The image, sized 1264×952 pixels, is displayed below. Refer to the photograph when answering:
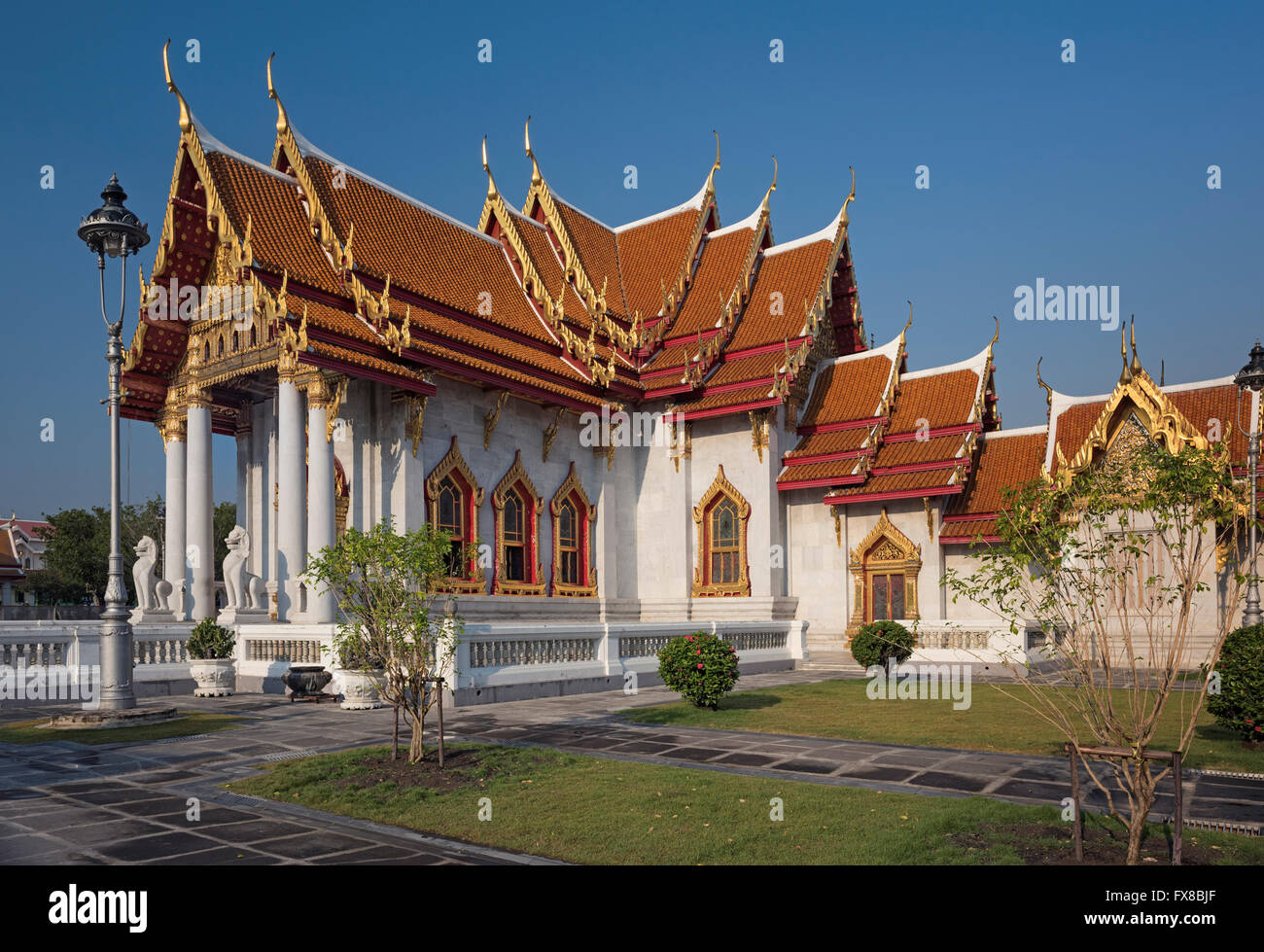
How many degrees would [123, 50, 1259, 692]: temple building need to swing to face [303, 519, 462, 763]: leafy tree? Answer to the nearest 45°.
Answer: approximately 45° to its left

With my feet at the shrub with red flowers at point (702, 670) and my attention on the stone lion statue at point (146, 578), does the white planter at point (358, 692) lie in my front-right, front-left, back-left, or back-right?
front-left

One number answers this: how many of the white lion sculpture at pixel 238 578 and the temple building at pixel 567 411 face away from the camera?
0

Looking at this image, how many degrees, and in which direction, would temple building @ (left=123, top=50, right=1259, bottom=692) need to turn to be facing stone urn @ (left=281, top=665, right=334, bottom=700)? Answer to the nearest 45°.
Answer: approximately 45° to its left

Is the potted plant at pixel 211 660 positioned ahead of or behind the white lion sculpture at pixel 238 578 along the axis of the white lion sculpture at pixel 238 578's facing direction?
ahead

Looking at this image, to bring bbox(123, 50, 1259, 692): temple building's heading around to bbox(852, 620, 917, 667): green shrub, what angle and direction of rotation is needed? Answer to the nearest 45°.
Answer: approximately 90° to its left

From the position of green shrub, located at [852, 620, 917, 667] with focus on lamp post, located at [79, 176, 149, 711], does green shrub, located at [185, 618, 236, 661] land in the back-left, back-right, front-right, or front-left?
front-right

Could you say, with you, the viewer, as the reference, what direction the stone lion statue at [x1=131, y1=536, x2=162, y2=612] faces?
facing the viewer and to the left of the viewer

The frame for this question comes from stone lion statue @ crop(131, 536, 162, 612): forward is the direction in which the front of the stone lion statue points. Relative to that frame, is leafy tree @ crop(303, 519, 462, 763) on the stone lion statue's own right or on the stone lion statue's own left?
on the stone lion statue's own left

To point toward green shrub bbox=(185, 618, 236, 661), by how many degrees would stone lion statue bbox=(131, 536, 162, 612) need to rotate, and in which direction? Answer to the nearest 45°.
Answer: approximately 45° to its left

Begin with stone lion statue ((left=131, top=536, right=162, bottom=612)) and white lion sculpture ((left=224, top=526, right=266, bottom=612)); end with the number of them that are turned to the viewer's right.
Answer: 0
